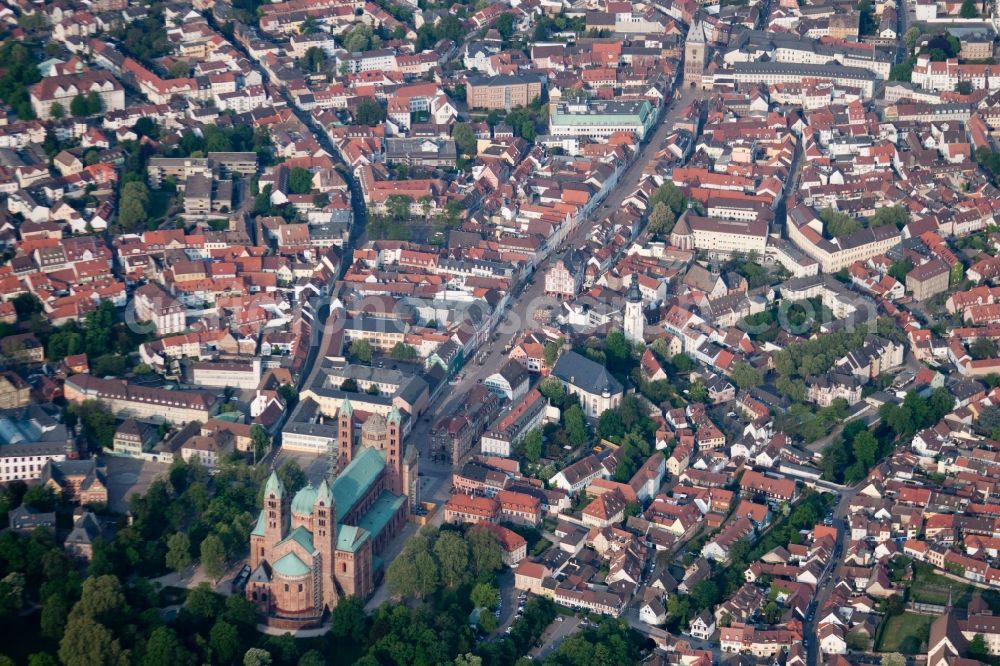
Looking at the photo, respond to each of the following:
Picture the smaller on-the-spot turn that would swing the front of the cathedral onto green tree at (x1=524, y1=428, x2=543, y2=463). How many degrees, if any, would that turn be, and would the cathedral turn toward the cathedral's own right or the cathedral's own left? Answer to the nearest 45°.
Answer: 0° — it already faces it

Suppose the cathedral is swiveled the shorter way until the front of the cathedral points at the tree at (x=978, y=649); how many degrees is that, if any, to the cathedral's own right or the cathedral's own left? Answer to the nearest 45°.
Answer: approximately 45° to the cathedral's own right

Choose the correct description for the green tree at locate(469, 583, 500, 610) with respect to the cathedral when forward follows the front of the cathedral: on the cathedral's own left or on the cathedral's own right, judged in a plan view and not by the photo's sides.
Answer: on the cathedral's own right

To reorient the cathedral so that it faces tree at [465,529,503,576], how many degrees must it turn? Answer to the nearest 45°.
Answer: approximately 45° to its right

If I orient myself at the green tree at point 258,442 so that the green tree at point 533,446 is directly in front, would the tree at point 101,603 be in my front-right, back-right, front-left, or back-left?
back-right

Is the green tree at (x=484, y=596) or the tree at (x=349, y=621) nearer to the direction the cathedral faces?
the green tree

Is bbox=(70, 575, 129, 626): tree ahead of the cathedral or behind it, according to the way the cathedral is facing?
behind

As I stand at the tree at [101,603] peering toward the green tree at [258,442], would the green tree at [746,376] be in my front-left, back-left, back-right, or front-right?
front-right

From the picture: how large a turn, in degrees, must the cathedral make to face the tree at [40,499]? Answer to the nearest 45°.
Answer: approximately 90° to its left

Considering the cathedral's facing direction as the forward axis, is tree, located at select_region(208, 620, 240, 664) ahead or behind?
behind

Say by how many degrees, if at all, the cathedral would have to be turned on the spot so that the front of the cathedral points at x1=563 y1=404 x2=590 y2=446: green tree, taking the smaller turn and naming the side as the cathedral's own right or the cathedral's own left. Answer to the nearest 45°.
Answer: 0° — it already faces it

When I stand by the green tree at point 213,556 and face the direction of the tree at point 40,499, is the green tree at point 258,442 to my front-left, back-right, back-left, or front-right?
front-right

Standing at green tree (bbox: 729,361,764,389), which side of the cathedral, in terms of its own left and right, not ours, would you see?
front

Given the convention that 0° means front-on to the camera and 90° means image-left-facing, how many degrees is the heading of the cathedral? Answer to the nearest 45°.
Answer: approximately 225°
